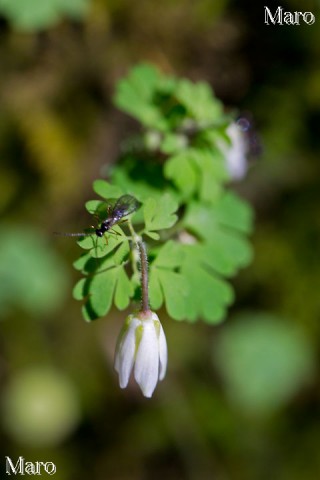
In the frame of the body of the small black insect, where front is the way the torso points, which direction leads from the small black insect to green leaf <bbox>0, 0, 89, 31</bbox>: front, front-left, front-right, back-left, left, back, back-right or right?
right

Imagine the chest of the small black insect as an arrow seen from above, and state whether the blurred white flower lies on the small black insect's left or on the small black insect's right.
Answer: on the small black insect's right

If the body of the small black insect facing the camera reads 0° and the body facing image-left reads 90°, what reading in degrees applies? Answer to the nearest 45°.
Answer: approximately 90°
